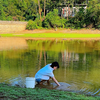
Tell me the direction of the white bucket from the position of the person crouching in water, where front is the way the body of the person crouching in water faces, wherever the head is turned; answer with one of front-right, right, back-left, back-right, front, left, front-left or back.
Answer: back-right

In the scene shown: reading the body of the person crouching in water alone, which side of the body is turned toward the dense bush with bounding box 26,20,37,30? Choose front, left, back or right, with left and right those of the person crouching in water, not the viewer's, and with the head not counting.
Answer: left

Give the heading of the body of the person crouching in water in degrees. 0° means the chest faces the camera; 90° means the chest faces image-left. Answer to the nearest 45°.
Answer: approximately 270°

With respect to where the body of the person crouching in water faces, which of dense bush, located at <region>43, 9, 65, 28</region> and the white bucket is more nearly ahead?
the dense bush

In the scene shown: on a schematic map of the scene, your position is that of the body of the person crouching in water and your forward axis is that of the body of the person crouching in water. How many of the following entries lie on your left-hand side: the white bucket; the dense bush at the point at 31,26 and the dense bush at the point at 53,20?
2

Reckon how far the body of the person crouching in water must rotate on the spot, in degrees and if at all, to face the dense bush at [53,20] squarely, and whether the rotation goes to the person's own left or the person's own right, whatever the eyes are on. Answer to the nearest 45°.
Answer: approximately 90° to the person's own left
